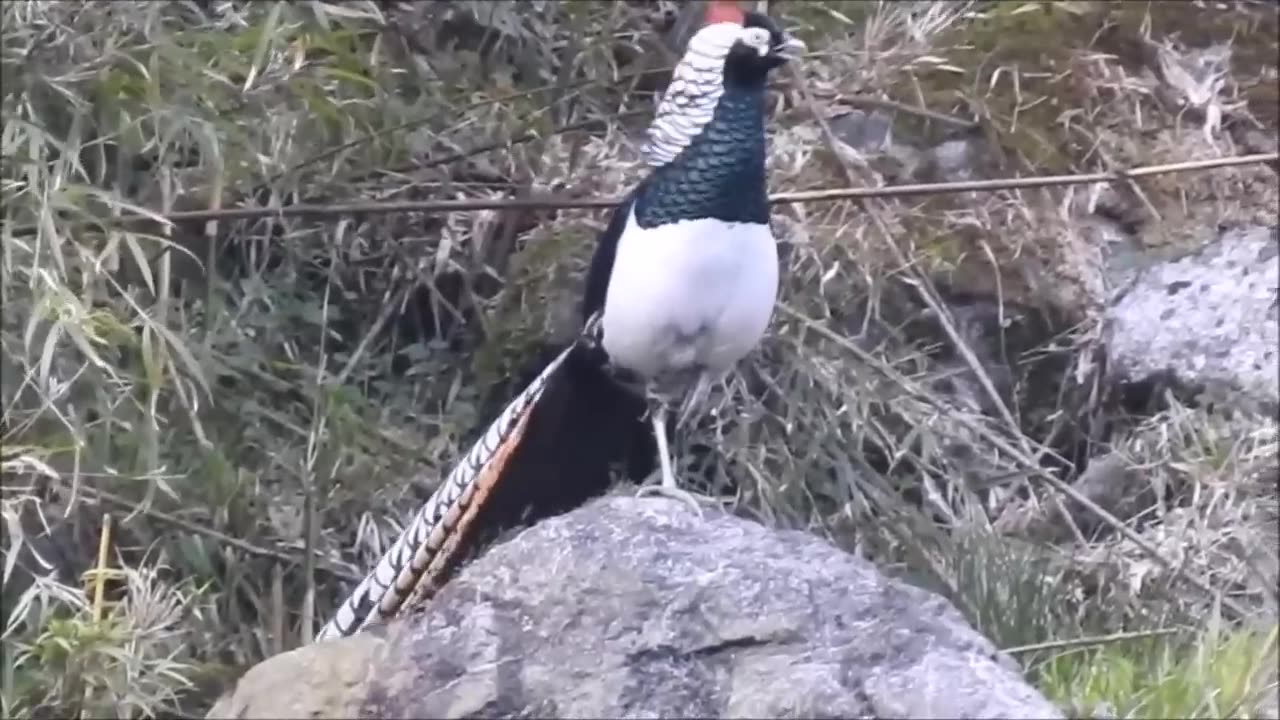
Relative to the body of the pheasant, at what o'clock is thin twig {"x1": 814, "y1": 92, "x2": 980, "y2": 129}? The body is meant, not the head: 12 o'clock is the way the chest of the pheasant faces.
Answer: The thin twig is roughly at 8 o'clock from the pheasant.

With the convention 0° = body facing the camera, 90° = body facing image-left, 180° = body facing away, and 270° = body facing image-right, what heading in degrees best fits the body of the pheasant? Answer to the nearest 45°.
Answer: approximately 315°

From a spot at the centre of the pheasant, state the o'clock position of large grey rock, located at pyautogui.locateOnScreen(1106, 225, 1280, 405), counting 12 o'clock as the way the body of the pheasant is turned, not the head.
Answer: The large grey rock is roughly at 9 o'clock from the pheasant.
